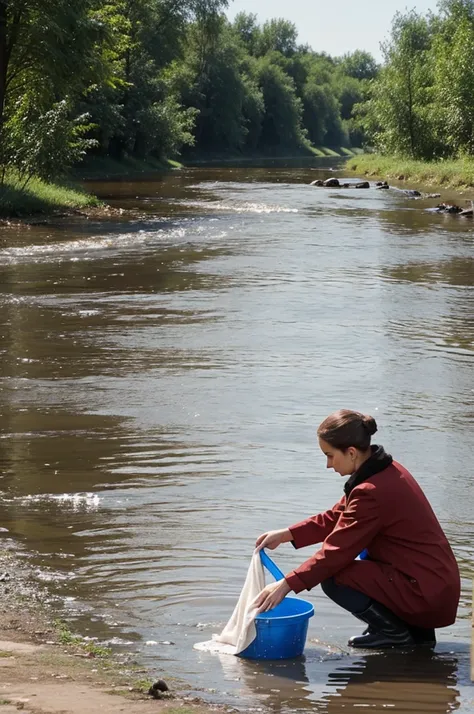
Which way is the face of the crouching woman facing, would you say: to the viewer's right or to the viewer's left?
to the viewer's left

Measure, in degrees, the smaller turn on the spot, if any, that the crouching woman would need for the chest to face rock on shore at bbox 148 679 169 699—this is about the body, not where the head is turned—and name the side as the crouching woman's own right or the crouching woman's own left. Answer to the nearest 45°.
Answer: approximately 45° to the crouching woman's own left

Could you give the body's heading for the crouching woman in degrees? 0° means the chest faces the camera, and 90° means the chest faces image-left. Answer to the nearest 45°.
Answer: approximately 90°
